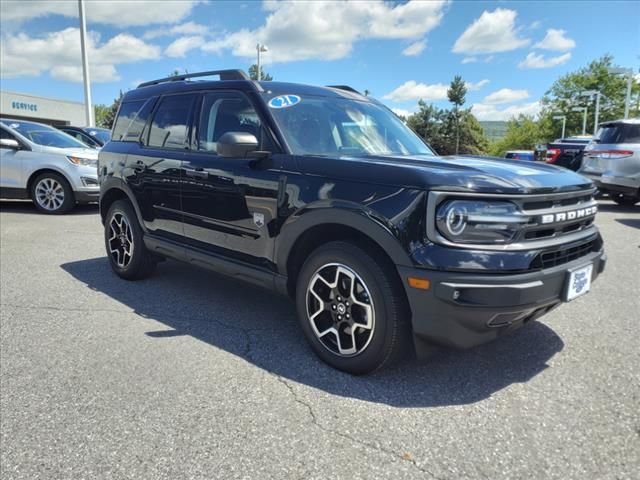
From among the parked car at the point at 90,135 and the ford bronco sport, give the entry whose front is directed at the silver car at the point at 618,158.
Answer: the parked car

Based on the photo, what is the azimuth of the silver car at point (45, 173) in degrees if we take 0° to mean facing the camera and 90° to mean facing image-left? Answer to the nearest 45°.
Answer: approximately 315°

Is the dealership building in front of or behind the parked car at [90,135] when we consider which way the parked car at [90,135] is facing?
behind

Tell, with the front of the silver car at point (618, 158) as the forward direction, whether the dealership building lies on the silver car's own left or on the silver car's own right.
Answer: on the silver car's own left

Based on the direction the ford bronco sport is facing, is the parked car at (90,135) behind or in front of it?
behind

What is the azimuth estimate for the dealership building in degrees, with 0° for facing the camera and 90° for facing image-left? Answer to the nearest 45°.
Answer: approximately 315°

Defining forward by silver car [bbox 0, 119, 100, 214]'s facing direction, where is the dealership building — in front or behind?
behind

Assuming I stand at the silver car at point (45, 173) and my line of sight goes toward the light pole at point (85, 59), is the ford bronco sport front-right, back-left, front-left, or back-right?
back-right

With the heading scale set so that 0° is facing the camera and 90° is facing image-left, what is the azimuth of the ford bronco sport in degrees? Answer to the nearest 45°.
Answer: approximately 315°

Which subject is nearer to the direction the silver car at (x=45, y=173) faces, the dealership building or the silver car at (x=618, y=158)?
the silver car

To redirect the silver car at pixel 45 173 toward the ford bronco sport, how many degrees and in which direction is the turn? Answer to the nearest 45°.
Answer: approximately 45° to its right

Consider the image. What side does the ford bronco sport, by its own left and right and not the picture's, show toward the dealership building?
back

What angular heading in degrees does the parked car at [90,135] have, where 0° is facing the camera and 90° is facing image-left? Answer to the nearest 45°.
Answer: approximately 315°
